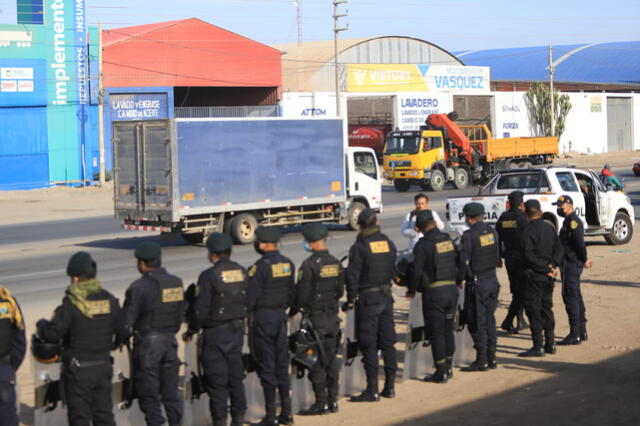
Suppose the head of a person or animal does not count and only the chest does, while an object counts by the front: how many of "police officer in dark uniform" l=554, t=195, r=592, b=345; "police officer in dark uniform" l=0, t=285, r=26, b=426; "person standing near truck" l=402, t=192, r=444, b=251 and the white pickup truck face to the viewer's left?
1

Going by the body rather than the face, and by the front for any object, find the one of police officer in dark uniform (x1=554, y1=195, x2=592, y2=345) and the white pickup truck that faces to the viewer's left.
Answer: the police officer in dark uniform

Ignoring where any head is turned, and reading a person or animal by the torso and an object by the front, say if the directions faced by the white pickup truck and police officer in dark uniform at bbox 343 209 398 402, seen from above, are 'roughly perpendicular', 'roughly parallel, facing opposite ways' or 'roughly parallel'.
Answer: roughly perpendicular

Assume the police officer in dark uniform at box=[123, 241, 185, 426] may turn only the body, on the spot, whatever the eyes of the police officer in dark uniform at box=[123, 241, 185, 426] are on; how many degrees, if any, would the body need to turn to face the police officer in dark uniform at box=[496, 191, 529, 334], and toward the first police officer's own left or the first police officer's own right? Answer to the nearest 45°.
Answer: approximately 90° to the first police officer's own right

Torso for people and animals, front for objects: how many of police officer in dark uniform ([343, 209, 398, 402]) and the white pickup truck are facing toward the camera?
0

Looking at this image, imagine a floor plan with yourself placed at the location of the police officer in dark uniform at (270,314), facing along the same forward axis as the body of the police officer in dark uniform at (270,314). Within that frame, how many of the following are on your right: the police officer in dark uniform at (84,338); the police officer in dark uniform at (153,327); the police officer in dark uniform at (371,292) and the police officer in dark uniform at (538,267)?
2

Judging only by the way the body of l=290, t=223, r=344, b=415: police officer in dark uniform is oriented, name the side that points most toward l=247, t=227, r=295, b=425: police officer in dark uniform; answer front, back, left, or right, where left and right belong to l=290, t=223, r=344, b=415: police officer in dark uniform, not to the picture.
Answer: left

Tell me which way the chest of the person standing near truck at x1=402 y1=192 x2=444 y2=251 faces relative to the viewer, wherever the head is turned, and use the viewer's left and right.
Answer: facing the viewer

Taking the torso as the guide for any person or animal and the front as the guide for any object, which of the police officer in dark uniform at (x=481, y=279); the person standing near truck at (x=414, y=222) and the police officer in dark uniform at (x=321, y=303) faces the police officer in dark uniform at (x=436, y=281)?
the person standing near truck

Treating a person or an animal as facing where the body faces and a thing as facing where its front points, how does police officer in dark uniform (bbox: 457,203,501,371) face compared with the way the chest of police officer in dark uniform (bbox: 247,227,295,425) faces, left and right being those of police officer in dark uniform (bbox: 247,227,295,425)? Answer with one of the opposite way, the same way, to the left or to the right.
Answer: the same way

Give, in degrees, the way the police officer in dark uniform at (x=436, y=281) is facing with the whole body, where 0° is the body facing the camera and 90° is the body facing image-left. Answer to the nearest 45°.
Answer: approximately 135°

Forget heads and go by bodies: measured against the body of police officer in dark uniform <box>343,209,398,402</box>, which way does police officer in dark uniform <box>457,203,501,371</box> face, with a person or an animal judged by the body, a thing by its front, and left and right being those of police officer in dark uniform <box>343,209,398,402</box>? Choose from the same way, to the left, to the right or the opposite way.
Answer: the same way

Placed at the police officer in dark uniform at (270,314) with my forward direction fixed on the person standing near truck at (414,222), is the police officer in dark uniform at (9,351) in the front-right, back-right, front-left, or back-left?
back-left

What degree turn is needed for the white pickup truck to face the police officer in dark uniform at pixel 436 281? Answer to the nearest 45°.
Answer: approximately 135° to its right

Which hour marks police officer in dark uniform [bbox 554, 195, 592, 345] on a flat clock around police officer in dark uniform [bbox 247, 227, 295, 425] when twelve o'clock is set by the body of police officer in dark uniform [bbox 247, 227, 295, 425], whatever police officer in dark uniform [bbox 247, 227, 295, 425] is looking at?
police officer in dark uniform [bbox 554, 195, 592, 345] is roughly at 3 o'clock from police officer in dark uniform [bbox 247, 227, 295, 425].

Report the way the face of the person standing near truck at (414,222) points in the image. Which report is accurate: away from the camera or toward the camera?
toward the camera

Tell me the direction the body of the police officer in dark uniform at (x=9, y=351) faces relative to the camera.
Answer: away from the camera

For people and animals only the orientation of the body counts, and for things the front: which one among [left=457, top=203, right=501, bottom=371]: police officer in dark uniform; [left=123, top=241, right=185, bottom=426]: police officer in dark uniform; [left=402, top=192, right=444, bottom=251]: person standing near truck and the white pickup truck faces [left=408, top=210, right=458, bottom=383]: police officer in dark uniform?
the person standing near truck
